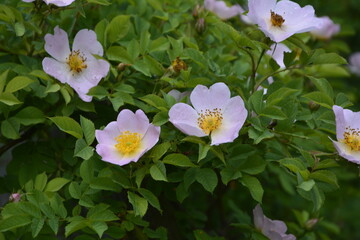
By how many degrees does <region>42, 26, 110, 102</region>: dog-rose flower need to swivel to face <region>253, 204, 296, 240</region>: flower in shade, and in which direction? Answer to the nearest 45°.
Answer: approximately 45° to its left

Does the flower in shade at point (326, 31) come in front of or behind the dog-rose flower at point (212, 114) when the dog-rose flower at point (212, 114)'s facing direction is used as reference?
behind

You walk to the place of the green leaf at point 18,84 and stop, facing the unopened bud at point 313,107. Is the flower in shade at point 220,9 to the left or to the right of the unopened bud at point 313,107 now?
left

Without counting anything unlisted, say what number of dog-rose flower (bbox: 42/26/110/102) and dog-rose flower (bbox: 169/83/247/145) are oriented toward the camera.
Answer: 2

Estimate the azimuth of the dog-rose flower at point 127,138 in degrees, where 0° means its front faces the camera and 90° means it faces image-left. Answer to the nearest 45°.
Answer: approximately 0°

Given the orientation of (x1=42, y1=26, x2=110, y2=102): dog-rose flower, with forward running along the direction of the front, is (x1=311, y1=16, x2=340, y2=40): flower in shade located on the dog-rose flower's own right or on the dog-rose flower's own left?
on the dog-rose flower's own left
